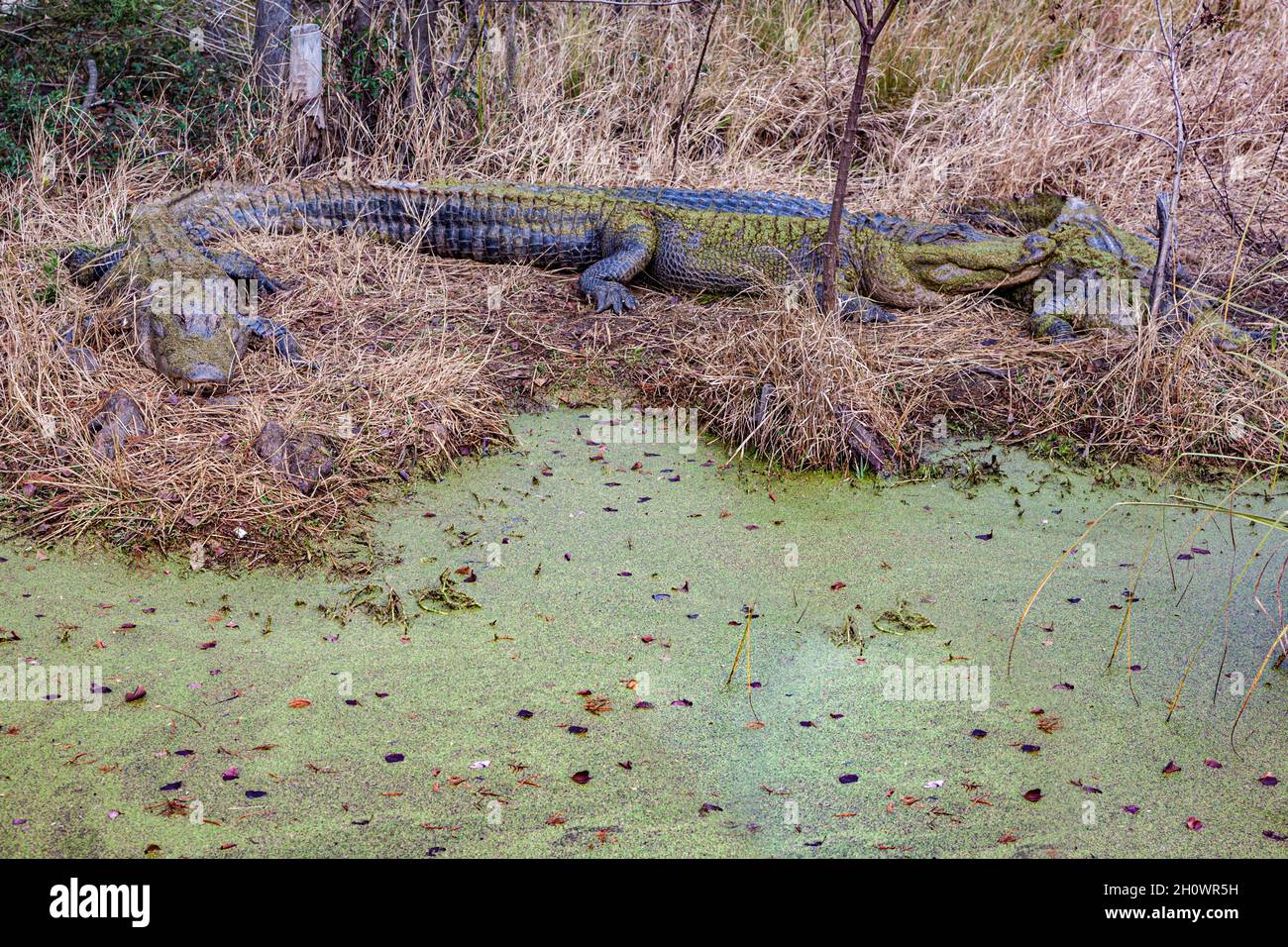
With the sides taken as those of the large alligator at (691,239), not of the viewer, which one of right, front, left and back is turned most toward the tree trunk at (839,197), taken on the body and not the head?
front

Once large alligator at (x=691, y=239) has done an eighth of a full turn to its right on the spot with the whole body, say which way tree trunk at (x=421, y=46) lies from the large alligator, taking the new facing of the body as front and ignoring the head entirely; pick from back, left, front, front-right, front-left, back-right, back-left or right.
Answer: back

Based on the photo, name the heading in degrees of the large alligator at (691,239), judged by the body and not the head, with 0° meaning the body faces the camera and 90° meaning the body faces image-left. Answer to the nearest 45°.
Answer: approximately 270°
